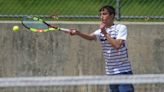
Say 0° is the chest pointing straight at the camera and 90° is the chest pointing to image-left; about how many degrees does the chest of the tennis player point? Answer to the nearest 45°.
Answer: approximately 45°
